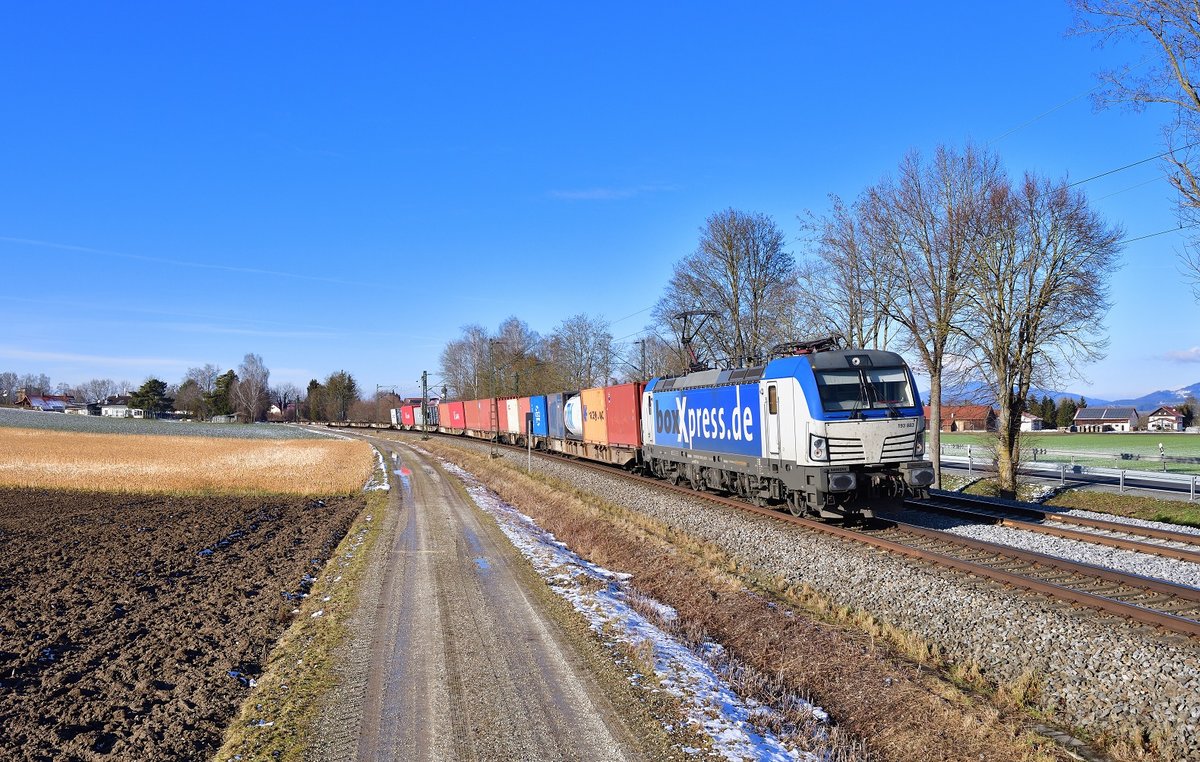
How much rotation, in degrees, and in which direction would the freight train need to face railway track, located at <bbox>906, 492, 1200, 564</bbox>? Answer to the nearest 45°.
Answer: approximately 45° to its left

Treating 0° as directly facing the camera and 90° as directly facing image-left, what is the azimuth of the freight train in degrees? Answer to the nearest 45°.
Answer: approximately 315°
